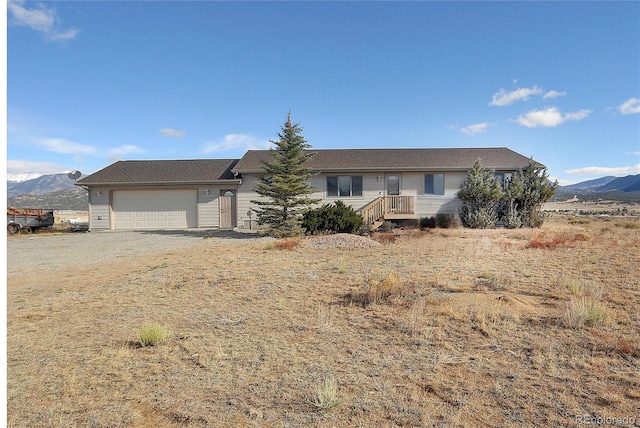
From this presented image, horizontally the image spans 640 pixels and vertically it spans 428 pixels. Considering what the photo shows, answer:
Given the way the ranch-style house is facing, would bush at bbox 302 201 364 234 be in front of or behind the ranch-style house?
in front

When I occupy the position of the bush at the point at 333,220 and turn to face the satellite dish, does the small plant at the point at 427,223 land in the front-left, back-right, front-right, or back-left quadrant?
back-right

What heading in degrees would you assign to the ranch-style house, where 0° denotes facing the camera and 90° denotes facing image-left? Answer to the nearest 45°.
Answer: approximately 0°

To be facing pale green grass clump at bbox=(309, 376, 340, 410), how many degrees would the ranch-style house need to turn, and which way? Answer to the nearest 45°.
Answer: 0° — it already faces it

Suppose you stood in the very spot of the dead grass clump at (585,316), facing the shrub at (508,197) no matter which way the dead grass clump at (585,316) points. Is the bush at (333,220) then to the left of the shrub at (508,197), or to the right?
left

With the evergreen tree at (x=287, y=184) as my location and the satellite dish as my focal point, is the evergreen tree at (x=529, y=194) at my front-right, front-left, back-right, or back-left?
back-right

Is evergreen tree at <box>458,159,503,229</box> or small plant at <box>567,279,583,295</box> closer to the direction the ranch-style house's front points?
the small plant

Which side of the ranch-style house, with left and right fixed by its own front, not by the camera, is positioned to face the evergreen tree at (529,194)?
left

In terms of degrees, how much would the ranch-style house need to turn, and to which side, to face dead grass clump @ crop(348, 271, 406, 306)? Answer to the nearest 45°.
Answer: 0° — it already faces it

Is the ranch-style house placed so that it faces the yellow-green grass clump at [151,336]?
yes
